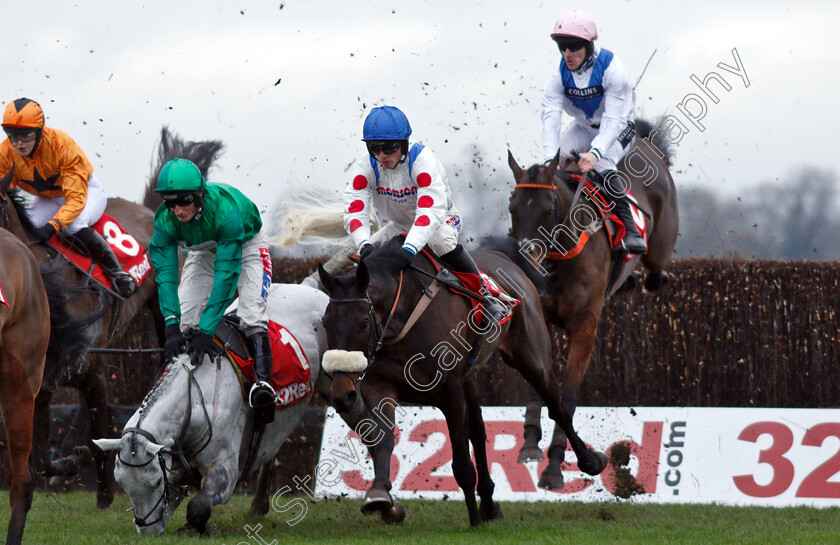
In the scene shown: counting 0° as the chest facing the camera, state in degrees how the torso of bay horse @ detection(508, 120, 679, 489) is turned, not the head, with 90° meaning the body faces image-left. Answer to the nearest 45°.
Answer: approximately 45°

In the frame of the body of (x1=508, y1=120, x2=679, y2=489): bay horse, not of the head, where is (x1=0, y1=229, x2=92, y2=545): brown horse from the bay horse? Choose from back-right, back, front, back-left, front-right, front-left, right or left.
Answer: front

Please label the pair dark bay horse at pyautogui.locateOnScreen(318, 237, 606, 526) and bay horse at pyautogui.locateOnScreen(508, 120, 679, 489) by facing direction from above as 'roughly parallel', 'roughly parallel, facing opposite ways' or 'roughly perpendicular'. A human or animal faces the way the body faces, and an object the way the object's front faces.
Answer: roughly parallel

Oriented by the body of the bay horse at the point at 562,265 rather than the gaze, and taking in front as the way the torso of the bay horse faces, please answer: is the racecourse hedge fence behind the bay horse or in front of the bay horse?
behind

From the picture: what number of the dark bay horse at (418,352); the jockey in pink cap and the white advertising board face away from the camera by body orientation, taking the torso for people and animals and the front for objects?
0

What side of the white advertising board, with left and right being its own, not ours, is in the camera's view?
front

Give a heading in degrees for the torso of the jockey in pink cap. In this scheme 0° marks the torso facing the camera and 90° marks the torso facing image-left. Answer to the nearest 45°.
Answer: approximately 45°

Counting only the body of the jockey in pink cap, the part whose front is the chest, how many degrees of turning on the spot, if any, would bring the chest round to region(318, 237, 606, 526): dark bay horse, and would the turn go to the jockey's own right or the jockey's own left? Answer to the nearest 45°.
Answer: approximately 45° to the jockey's own left

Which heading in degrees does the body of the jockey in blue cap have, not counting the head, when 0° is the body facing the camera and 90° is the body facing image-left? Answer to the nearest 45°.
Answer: approximately 45°

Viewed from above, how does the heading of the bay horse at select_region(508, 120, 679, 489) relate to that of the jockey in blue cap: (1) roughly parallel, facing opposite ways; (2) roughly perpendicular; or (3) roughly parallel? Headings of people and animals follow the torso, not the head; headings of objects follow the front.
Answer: roughly parallel

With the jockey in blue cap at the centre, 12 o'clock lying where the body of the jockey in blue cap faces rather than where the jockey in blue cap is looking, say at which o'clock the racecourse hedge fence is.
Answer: The racecourse hedge fence is roughly at 6 o'clock from the jockey in blue cap.
